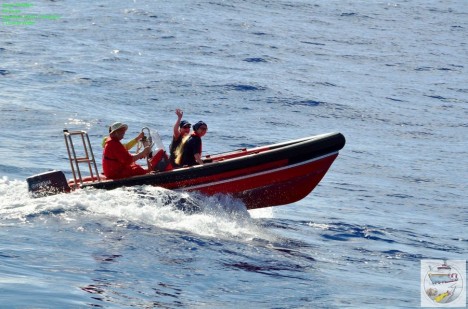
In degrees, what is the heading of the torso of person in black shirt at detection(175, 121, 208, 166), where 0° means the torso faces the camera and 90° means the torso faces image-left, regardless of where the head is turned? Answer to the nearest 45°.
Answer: approximately 270°

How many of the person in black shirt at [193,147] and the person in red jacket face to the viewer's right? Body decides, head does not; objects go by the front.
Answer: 2

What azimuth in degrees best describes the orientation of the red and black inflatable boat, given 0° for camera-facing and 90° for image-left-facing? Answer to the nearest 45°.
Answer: approximately 270°

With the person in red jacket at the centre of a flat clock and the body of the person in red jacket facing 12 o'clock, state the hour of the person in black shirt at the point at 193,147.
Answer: The person in black shirt is roughly at 12 o'clock from the person in red jacket.

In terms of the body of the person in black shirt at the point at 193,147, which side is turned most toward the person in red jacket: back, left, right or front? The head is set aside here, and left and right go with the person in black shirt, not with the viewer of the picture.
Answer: back

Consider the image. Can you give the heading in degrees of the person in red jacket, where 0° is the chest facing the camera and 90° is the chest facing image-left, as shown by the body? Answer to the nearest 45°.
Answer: approximately 270°
